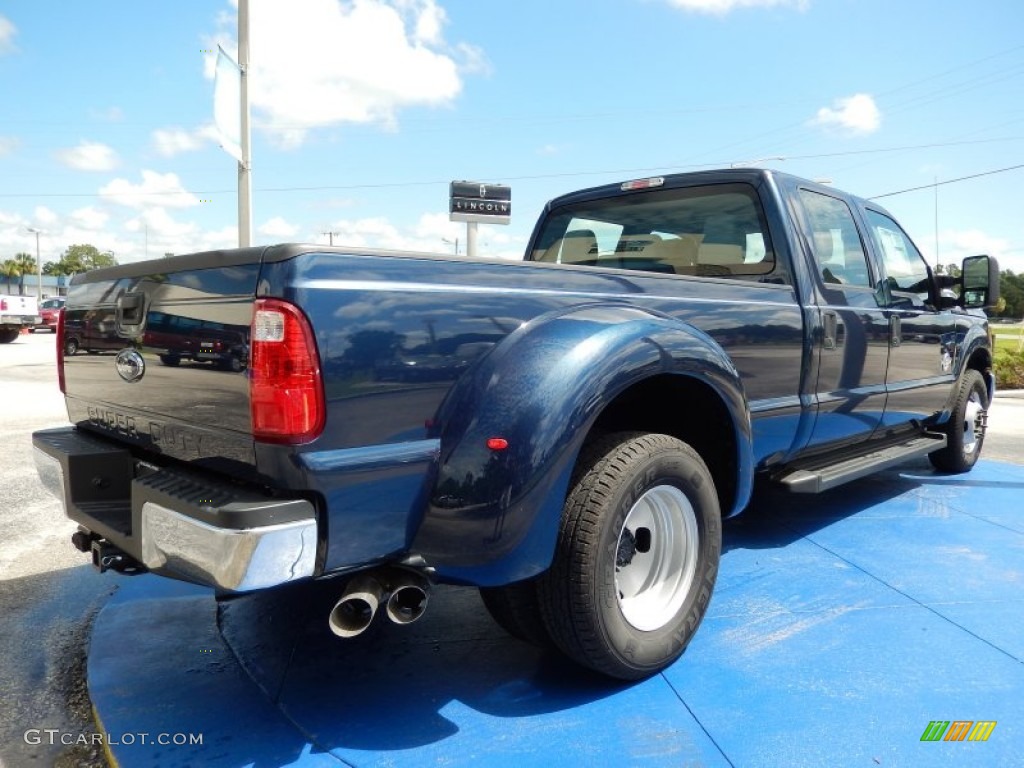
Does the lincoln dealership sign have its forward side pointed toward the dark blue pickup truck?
yes

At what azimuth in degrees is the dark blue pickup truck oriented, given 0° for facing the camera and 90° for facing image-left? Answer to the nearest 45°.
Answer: approximately 225°

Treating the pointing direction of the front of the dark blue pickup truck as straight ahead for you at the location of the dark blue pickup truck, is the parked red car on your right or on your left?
on your left

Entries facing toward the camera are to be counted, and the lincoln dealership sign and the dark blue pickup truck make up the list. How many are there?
1

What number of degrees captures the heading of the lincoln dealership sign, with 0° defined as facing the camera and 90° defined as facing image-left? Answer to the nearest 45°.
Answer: approximately 0°
